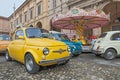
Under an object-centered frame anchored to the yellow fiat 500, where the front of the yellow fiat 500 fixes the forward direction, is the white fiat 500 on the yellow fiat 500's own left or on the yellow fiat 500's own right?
on the yellow fiat 500's own left
